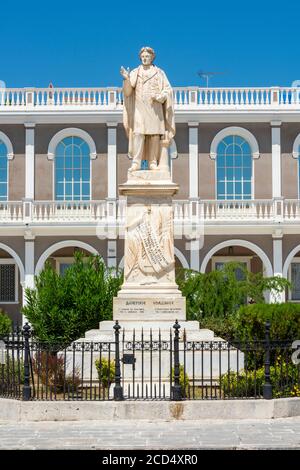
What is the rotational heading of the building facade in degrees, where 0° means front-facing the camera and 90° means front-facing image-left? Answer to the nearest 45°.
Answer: approximately 0°

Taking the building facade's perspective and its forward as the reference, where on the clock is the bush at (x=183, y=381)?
The bush is roughly at 12 o'clock from the building facade.

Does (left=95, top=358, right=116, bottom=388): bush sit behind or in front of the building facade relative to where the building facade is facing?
in front

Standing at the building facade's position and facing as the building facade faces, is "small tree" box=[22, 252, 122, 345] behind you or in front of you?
in front

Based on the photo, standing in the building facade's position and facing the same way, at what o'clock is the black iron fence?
The black iron fence is roughly at 12 o'clock from the building facade.

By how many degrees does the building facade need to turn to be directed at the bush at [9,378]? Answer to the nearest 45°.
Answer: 0° — it already faces it
